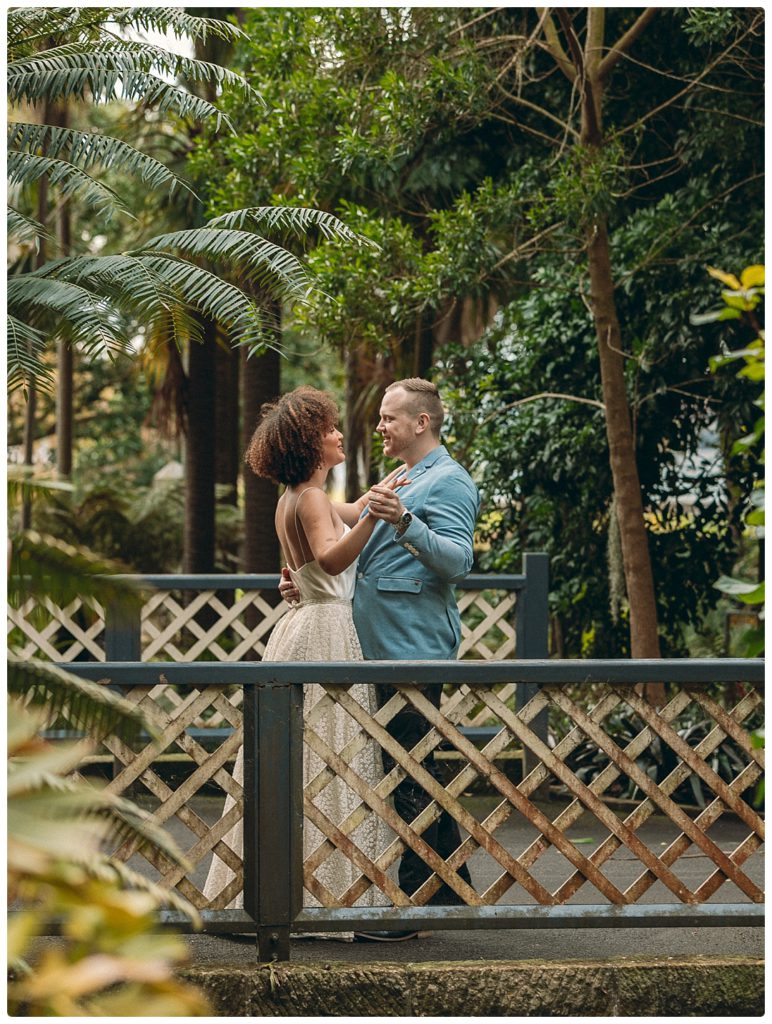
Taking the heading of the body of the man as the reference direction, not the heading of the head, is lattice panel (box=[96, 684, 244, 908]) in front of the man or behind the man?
in front

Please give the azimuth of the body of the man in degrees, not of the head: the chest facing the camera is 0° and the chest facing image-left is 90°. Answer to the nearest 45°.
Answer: approximately 90°

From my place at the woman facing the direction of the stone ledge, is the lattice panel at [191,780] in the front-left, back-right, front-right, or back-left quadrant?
front-right

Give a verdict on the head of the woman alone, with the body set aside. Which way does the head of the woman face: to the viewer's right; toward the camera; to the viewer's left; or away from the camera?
to the viewer's right

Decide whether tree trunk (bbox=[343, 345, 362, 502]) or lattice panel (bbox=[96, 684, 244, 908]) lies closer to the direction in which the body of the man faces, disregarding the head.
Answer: the lattice panel

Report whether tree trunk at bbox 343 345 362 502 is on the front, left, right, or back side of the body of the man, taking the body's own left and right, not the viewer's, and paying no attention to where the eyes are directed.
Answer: right

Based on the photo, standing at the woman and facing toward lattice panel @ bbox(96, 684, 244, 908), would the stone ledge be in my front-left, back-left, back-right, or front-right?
front-left
